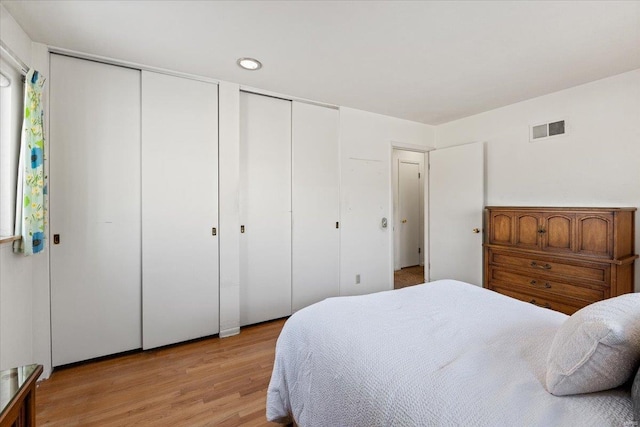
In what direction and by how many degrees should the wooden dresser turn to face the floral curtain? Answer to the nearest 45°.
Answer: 0° — it already faces it

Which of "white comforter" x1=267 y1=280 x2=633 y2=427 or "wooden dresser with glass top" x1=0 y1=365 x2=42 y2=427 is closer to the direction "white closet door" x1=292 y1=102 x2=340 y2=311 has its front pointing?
the white comforter

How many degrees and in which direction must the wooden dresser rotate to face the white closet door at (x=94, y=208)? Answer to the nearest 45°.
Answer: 0° — it already faces it

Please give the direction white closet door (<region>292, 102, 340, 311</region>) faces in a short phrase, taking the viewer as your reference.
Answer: facing the viewer and to the right of the viewer

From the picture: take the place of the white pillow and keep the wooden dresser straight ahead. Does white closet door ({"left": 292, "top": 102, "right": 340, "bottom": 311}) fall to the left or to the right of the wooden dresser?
left

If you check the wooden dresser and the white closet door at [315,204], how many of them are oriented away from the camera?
0

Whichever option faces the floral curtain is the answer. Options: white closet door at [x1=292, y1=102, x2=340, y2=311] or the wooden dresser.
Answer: the wooden dresser

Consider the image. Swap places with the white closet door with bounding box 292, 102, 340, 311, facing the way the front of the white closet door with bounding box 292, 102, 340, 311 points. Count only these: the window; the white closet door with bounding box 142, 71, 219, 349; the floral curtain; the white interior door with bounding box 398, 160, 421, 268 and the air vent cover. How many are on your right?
3

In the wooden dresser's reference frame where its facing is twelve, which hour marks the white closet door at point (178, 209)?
The white closet door is roughly at 12 o'clock from the wooden dresser.

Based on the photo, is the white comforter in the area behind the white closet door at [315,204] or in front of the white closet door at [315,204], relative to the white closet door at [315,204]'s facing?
in front

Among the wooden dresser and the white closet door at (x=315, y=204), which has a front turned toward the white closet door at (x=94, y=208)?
the wooden dresser

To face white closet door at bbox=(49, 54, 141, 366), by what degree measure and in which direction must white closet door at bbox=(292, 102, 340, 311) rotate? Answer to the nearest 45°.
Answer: approximately 90° to its right

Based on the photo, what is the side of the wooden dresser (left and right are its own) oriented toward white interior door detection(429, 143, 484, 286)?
right

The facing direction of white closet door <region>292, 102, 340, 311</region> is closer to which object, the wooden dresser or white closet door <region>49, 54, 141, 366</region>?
the wooden dresser

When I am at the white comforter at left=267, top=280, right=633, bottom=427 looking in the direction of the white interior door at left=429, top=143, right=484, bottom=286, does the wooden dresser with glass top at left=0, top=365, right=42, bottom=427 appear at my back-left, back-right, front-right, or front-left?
back-left

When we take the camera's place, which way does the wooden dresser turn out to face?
facing the viewer and to the left of the viewer

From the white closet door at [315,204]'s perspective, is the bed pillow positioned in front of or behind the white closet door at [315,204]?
in front

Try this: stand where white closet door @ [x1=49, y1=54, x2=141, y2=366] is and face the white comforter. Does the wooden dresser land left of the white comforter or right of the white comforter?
left

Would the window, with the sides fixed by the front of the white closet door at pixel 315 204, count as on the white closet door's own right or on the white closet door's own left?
on the white closet door's own right
